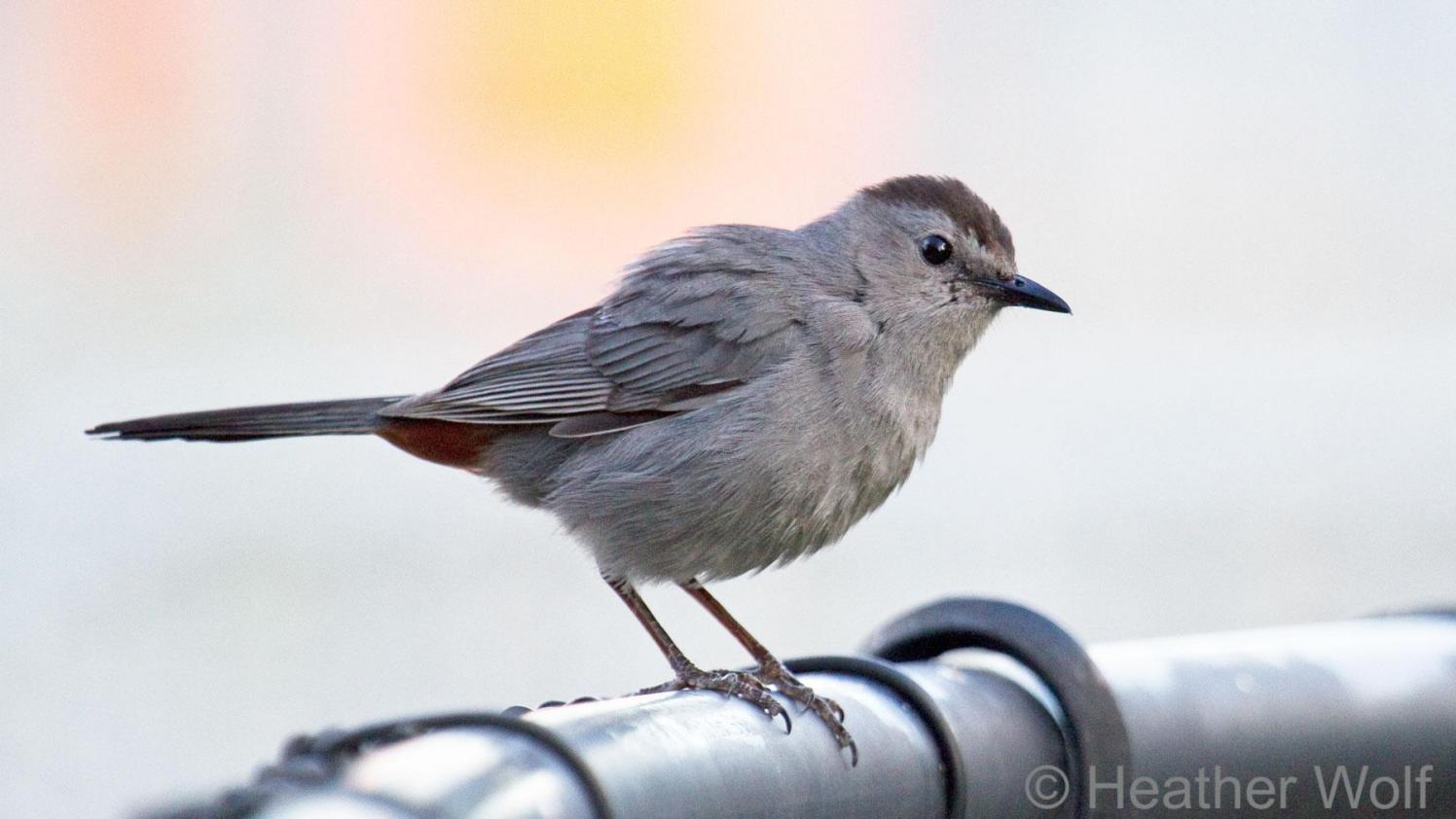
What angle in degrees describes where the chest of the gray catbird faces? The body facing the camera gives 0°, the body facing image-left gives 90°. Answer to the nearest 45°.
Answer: approximately 270°
